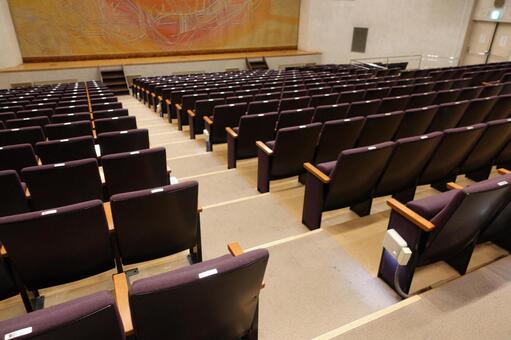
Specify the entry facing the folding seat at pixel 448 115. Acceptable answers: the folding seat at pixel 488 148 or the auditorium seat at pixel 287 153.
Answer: the folding seat at pixel 488 148

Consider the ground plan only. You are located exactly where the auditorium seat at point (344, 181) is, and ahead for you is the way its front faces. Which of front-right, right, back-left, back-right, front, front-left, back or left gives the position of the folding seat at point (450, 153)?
right

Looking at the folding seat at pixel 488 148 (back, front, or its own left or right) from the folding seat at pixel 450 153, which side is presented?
left

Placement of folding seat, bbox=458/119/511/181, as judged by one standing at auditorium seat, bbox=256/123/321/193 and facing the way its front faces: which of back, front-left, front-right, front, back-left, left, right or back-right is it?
back-right

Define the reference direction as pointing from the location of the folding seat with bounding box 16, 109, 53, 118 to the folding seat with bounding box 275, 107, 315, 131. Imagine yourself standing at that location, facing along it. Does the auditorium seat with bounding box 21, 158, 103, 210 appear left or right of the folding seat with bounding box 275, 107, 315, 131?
right

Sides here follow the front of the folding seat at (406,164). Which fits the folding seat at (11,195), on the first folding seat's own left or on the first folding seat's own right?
on the first folding seat's own left

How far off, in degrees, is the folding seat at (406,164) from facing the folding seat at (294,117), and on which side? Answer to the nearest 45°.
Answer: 0° — it already faces it

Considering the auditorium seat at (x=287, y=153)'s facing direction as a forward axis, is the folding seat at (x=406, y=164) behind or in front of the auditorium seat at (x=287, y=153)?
behind

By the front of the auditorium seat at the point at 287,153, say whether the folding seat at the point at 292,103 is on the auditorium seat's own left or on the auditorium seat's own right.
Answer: on the auditorium seat's own right

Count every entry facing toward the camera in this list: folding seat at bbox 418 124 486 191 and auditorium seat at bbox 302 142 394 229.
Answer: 0

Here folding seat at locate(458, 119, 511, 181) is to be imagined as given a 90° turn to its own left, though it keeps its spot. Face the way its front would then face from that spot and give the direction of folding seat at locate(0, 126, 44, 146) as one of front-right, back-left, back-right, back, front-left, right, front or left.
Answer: front

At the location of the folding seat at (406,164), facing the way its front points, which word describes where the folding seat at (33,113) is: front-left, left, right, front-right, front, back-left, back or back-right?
front-left
